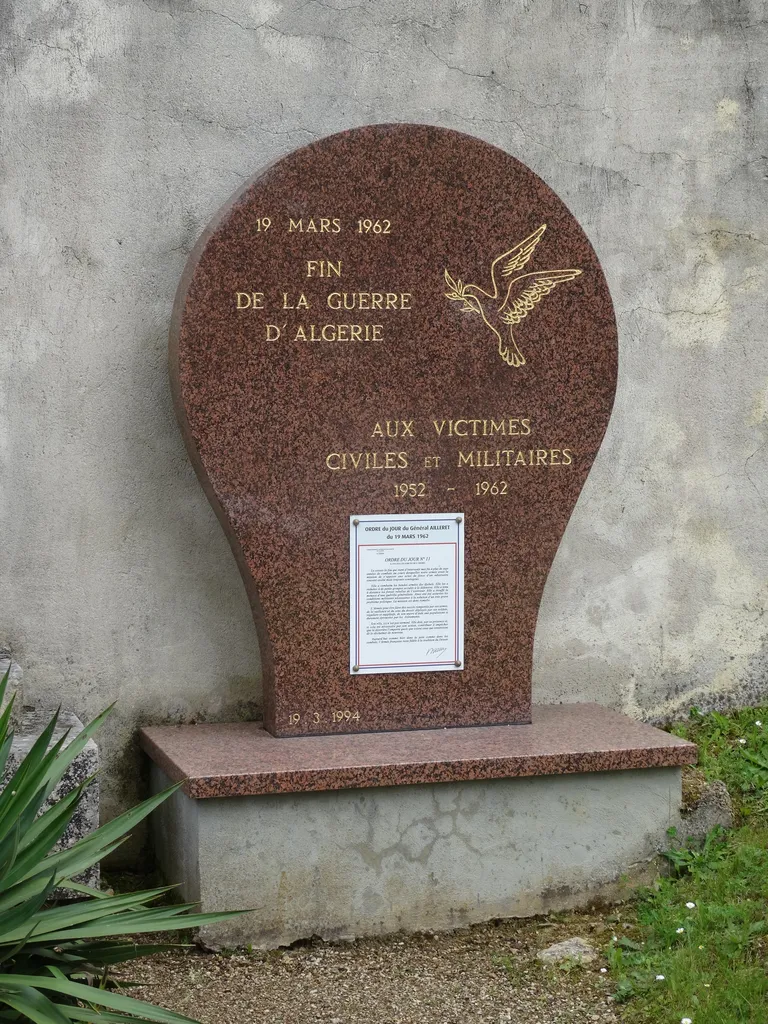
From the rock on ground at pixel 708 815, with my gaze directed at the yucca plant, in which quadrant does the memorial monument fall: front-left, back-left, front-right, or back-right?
front-right

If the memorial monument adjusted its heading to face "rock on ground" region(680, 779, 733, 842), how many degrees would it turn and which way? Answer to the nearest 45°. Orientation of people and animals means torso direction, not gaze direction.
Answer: approximately 90° to its left

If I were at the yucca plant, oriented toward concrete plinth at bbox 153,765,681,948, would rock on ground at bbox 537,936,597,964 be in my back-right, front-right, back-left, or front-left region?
front-right

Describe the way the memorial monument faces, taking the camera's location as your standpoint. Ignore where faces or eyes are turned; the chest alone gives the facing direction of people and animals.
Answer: facing the viewer

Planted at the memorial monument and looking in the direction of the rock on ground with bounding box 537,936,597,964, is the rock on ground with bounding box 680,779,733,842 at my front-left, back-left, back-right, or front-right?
front-left

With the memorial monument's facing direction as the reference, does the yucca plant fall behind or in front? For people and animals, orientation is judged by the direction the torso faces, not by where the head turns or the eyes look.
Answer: in front

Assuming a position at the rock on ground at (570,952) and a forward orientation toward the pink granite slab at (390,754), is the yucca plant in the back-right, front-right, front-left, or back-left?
front-left
